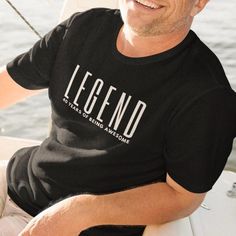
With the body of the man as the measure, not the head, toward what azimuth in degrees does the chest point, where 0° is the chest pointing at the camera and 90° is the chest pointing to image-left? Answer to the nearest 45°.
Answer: approximately 45°
